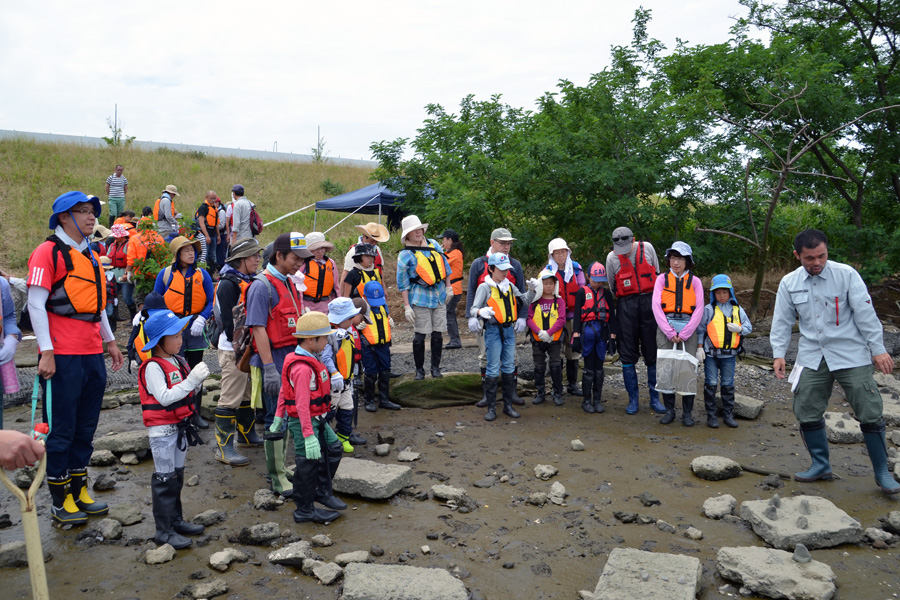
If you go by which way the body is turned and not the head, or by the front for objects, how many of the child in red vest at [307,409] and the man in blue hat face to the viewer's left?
0

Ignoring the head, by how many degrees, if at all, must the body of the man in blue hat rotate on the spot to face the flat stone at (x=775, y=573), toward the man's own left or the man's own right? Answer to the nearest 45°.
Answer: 0° — they already face it

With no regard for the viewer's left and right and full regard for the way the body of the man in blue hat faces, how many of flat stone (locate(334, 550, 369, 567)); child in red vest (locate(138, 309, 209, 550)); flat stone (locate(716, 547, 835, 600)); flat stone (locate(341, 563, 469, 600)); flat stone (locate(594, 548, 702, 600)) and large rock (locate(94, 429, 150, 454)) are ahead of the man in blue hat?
5

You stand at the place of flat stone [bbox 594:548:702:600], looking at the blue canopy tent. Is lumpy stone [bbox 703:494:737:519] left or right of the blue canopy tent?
right

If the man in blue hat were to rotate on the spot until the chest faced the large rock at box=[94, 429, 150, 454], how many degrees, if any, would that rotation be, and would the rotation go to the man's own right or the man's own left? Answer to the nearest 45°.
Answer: approximately 135° to the man's own left

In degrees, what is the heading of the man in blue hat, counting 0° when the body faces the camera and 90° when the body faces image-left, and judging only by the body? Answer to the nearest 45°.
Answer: approximately 315°

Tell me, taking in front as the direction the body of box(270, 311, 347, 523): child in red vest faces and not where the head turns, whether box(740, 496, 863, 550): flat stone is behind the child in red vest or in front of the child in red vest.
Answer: in front

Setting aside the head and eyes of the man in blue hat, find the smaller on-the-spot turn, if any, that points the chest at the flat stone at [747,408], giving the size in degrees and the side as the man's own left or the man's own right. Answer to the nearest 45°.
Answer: approximately 45° to the man's own left

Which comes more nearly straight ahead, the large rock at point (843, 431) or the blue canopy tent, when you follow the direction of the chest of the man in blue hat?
the large rock

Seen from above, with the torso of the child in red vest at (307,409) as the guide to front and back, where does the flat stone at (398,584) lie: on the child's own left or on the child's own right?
on the child's own right
